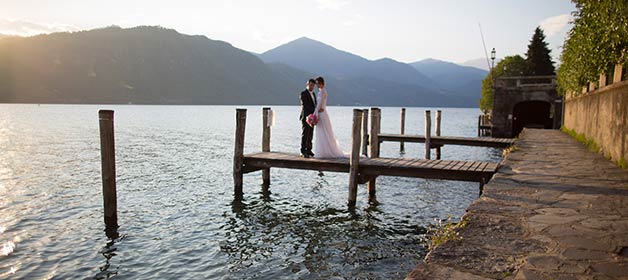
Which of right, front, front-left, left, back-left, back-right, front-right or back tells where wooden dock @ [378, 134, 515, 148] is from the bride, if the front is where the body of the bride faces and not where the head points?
back-right

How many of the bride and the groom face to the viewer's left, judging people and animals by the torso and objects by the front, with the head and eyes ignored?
1

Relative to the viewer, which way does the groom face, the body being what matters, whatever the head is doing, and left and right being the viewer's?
facing the viewer and to the right of the viewer

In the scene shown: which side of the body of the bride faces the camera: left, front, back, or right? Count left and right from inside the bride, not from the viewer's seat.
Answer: left

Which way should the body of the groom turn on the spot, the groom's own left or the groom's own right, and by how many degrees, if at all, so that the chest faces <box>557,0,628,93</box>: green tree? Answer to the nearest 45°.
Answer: approximately 45° to the groom's own left

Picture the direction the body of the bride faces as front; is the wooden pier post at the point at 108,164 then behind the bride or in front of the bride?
in front
